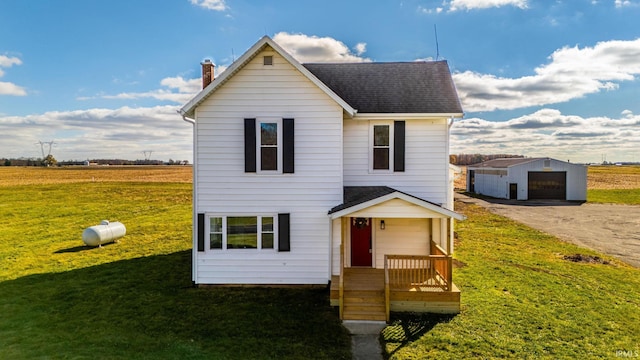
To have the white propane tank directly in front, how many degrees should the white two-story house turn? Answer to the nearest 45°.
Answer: approximately 135° to its right

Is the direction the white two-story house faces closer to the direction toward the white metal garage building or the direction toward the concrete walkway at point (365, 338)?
the concrete walkway

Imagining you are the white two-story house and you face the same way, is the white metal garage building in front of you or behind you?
behind

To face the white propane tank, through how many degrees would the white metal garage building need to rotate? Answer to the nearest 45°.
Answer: approximately 45° to its right

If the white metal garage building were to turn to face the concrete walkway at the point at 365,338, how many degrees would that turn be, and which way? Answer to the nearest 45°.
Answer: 0° — it already faces it

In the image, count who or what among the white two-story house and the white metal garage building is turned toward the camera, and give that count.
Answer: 2

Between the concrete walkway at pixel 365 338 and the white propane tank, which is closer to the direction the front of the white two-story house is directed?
the concrete walkway

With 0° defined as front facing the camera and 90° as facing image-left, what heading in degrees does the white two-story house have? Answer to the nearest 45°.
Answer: approximately 0°
